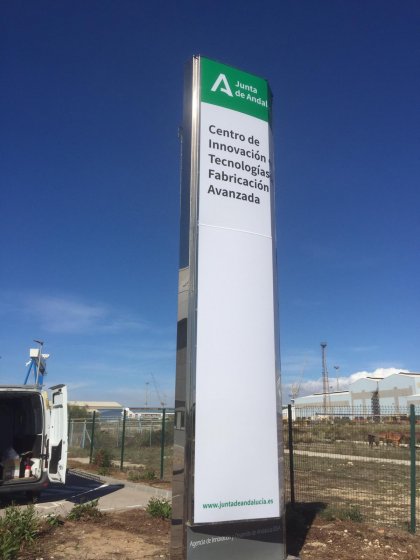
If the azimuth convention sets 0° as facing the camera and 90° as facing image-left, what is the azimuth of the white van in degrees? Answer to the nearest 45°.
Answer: approximately 180°

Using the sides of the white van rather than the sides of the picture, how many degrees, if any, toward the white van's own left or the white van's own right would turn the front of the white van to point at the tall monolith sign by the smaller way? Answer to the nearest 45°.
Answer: approximately 180°

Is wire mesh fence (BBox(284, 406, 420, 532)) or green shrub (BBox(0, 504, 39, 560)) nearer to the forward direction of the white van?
the wire mesh fence

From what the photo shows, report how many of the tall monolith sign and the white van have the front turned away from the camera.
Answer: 1

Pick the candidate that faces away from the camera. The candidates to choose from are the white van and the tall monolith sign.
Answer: the white van

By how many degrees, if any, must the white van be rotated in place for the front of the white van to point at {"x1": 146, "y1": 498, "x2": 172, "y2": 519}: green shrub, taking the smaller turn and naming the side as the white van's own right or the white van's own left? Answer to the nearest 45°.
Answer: approximately 135° to the white van's own right

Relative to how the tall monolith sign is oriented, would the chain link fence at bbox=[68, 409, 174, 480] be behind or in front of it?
behind

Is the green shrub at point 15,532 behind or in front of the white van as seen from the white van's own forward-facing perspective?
behind

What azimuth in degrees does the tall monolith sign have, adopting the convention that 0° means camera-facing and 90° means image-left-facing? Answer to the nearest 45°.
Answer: approximately 315°
